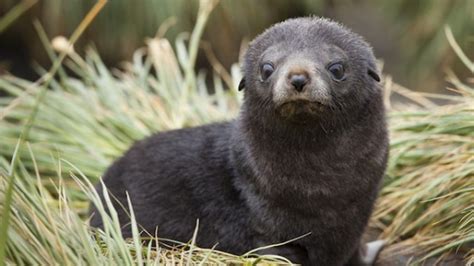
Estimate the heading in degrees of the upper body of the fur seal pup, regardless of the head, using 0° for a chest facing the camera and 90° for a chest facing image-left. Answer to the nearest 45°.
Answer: approximately 315°
